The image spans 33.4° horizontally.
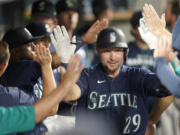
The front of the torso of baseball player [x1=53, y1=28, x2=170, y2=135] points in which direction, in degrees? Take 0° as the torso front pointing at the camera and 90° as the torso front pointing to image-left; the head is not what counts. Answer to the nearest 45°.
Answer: approximately 0°
